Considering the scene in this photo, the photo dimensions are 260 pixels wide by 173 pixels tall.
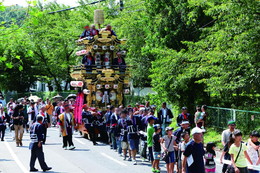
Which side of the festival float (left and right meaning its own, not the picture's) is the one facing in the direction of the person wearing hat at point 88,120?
front

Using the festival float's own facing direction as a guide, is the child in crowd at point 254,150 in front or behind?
in front

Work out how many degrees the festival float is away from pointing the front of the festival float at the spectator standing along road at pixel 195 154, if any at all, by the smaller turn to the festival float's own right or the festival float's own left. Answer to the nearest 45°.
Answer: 0° — it already faces them

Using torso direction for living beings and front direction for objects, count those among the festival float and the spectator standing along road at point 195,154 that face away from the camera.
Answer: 0

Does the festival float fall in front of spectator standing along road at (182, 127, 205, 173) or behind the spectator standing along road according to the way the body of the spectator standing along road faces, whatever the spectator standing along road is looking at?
behind

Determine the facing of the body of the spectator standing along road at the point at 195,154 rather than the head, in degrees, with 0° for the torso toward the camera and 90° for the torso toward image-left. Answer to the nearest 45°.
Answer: approximately 315°

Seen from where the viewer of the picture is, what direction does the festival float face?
facing the viewer

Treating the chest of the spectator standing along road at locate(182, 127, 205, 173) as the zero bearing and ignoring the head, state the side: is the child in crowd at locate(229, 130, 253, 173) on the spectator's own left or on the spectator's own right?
on the spectator's own left
